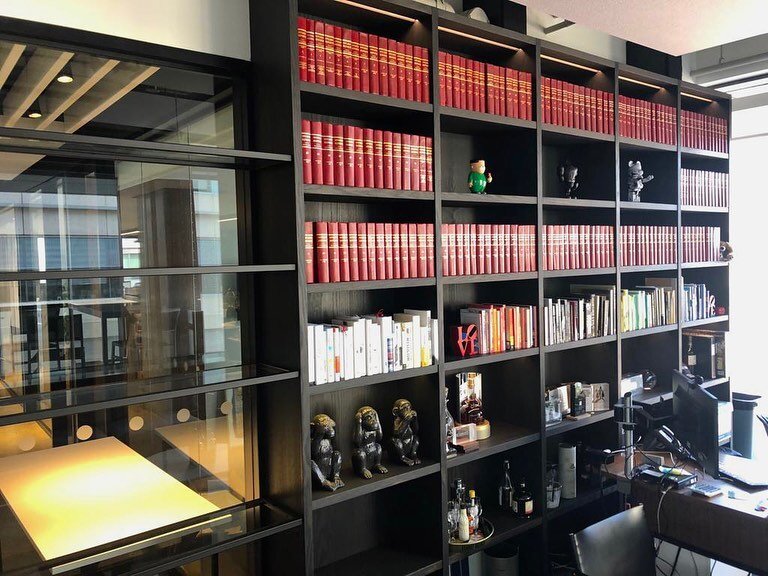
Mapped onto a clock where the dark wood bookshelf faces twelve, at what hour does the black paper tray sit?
The black paper tray is roughly at 10 o'clock from the dark wood bookshelf.

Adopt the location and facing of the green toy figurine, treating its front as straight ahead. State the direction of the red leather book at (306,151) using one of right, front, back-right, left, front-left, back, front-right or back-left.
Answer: right

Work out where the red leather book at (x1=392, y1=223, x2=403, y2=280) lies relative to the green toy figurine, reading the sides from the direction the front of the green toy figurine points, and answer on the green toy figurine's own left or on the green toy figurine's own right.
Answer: on the green toy figurine's own right

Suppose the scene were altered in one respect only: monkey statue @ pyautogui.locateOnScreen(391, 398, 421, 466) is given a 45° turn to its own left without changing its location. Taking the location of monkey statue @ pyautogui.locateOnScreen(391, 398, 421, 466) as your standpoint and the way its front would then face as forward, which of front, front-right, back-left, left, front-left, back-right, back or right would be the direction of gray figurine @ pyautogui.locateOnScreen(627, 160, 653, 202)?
front-left

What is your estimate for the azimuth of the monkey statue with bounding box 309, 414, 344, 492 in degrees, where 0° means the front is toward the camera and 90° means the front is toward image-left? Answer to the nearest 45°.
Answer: approximately 315°

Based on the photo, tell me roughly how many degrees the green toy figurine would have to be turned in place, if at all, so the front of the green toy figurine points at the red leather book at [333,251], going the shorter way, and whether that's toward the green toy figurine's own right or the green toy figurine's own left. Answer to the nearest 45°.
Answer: approximately 90° to the green toy figurine's own right

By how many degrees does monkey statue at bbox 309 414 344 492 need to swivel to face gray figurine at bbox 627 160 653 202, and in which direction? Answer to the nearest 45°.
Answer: approximately 90° to its left
